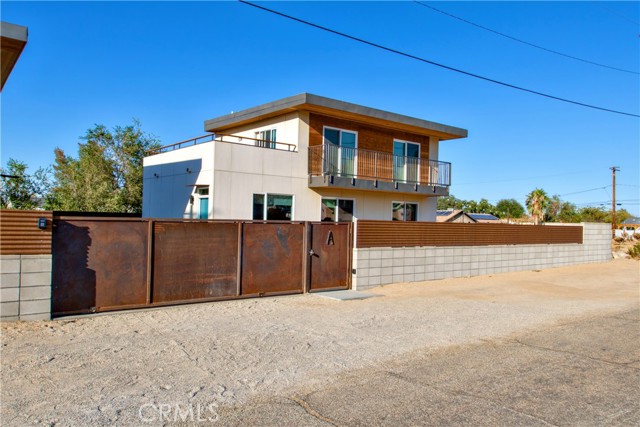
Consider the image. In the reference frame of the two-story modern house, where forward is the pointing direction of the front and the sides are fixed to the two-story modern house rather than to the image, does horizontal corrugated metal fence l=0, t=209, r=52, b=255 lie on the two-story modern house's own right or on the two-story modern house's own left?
on the two-story modern house's own right

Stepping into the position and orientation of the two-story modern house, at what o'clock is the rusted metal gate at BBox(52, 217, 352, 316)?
The rusted metal gate is roughly at 2 o'clock from the two-story modern house.

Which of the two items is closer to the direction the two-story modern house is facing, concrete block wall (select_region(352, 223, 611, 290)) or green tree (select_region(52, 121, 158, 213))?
the concrete block wall

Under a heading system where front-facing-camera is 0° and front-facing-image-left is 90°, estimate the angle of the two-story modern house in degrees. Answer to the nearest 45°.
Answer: approximately 315°

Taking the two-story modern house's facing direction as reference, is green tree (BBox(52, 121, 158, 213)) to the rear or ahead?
to the rear

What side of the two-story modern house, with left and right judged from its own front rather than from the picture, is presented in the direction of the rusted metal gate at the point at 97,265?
right

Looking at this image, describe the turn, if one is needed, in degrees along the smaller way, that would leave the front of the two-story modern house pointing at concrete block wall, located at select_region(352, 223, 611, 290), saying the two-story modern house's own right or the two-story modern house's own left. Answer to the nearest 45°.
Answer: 0° — it already faces it

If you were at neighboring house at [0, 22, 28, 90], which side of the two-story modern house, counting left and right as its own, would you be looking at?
right

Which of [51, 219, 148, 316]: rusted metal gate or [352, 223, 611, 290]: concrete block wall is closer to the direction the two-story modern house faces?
the concrete block wall
